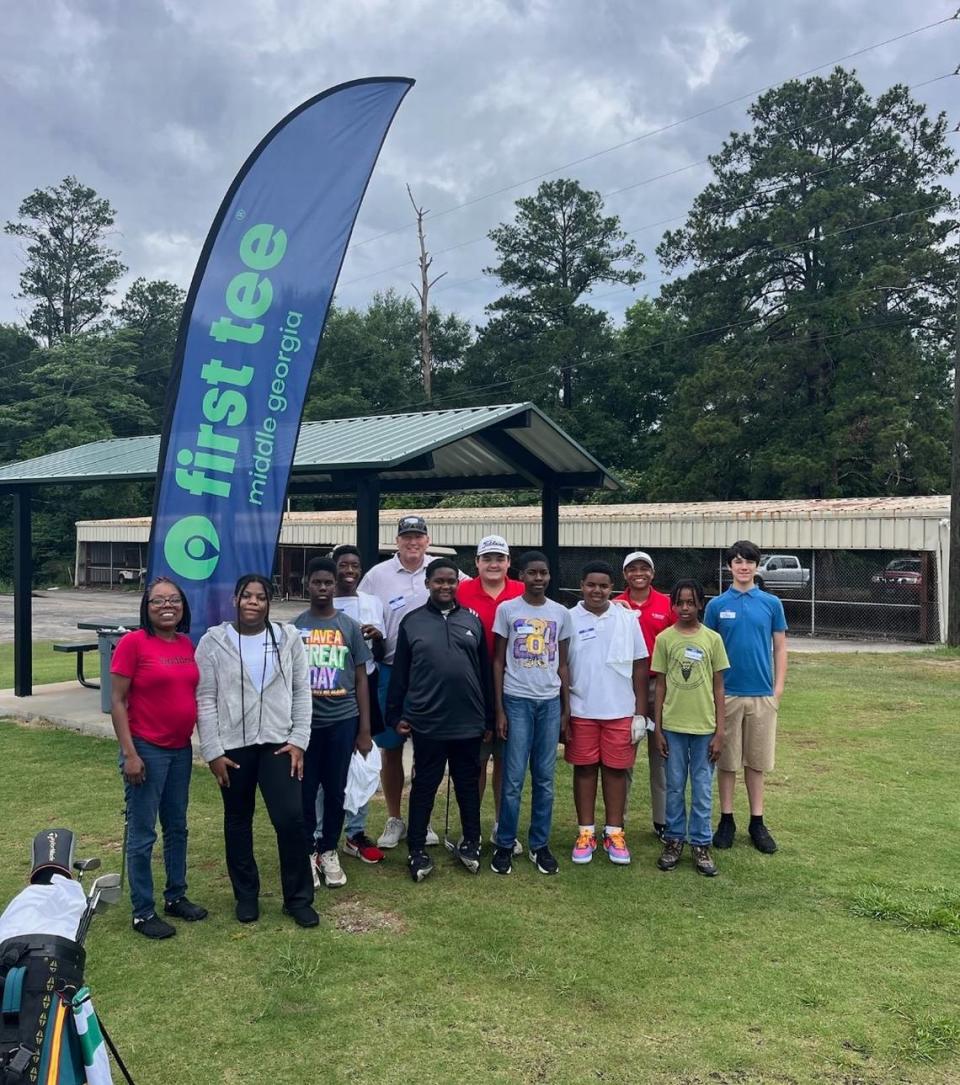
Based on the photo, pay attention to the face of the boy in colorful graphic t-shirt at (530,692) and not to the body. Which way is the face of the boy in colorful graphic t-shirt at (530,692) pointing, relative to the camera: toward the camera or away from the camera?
toward the camera

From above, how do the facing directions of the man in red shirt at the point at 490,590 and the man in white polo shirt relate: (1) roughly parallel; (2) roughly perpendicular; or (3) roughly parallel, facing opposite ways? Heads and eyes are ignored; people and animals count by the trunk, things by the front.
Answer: roughly parallel

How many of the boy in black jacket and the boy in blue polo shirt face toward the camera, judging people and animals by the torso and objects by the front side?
2

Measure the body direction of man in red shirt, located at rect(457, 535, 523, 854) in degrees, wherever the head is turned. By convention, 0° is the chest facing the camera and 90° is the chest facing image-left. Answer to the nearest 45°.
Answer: approximately 0°

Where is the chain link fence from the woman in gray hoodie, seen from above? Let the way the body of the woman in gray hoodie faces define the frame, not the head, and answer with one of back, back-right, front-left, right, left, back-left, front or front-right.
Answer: back-left

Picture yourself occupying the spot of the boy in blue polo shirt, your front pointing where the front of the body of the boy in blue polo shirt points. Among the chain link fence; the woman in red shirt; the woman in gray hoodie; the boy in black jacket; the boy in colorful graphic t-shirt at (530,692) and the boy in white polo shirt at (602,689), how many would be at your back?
1

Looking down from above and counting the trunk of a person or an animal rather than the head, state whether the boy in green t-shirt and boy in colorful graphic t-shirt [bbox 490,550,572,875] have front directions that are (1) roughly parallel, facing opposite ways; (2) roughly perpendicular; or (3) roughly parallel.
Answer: roughly parallel

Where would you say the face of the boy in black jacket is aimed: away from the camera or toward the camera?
toward the camera

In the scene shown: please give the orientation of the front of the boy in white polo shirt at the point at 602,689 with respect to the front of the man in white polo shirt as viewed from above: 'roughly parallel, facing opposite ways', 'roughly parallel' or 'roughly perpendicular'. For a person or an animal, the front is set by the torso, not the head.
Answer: roughly parallel

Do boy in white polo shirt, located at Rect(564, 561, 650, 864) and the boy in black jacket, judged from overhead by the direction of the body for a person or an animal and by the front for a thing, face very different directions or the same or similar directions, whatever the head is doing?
same or similar directions

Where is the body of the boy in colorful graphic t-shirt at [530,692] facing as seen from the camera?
toward the camera

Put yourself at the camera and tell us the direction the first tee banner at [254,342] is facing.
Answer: facing the viewer

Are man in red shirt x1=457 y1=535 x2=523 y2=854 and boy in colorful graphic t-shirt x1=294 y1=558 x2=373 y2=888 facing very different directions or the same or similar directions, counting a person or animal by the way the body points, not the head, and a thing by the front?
same or similar directions

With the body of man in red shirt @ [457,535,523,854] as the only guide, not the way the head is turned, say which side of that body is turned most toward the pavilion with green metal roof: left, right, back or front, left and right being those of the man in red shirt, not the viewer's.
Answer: back
